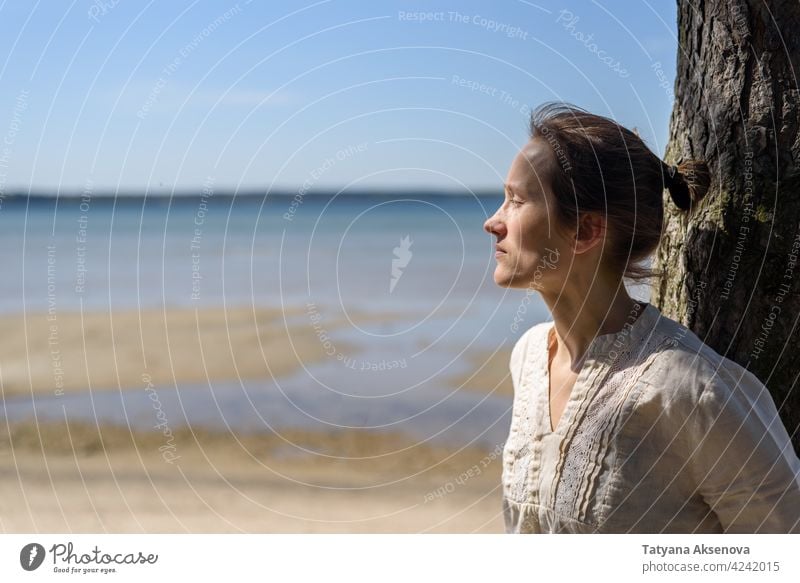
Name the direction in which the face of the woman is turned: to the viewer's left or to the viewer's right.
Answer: to the viewer's left

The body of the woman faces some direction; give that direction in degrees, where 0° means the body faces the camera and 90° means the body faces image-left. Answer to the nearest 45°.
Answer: approximately 45°
